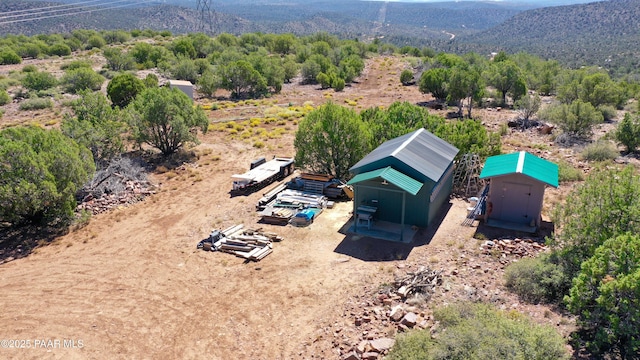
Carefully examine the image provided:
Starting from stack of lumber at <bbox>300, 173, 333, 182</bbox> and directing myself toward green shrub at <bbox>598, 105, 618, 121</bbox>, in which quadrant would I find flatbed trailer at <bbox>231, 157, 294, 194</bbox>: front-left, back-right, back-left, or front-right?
back-left

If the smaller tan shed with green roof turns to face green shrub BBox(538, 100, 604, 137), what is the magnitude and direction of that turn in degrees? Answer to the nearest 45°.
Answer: approximately 180°

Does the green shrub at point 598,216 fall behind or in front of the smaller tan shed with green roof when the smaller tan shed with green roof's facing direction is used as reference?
in front

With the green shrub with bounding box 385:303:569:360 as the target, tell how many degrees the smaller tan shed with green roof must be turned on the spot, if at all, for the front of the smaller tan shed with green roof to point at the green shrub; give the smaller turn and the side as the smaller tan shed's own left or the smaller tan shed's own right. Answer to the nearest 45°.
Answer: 0° — it already faces it

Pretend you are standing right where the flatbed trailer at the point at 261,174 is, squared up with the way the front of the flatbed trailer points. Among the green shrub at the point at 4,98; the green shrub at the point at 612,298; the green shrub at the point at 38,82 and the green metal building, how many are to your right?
2

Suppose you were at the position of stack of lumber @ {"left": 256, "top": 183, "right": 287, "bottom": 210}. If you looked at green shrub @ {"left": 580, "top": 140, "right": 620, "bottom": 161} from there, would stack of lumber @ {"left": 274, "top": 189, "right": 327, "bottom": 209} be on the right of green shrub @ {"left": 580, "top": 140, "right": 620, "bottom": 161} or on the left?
right

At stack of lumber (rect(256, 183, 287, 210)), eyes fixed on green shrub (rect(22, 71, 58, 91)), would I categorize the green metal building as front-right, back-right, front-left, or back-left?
back-right

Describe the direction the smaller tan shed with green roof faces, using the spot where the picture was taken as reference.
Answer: facing the viewer
